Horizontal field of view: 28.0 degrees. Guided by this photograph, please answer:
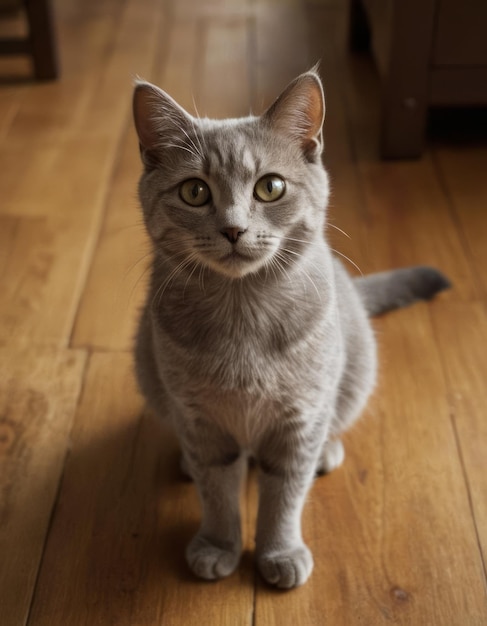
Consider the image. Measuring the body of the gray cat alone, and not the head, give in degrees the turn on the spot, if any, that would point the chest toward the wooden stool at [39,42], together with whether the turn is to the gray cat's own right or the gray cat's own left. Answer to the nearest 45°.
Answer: approximately 135° to the gray cat's own right

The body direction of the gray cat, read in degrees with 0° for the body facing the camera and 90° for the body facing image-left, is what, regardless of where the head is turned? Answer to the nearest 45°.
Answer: approximately 0°
